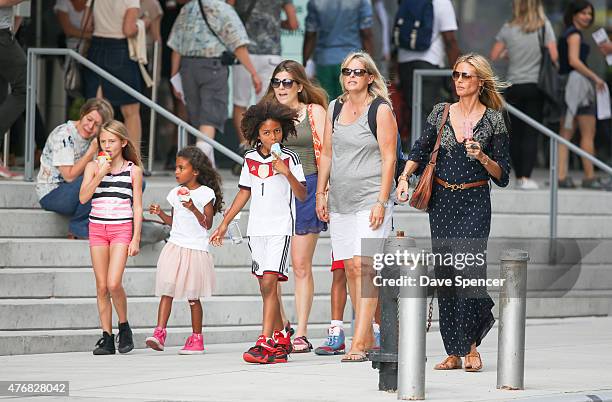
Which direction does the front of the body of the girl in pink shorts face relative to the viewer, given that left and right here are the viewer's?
facing the viewer and to the left of the viewer

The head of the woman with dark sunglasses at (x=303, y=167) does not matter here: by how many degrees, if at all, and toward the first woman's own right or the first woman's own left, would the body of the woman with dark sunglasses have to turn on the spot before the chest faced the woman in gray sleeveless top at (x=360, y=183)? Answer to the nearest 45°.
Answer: approximately 90° to the first woman's own left

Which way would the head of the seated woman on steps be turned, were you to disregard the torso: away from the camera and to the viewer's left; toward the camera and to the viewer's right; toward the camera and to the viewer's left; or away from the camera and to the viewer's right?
toward the camera and to the viewer's right

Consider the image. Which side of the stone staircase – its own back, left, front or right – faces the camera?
front

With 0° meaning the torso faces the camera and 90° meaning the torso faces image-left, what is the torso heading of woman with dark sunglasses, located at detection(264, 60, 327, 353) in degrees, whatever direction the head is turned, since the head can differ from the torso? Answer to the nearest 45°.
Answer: approximately 45°

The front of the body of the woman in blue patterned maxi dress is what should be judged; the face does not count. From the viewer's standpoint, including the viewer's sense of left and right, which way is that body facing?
facing the viewer

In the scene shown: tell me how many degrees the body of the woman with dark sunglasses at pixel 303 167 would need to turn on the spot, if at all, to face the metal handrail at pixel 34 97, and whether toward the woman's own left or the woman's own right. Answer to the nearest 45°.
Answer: approximately 90° to the woman's own right

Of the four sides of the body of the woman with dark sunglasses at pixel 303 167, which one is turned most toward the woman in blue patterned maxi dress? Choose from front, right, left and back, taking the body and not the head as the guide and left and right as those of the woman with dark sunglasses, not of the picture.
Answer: left

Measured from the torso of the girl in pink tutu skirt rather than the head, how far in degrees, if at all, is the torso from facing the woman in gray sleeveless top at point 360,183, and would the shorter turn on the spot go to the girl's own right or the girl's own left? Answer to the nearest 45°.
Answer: approximately 90° to the girl's own left

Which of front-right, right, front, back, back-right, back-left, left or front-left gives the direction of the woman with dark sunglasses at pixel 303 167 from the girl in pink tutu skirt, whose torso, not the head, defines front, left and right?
back-left
